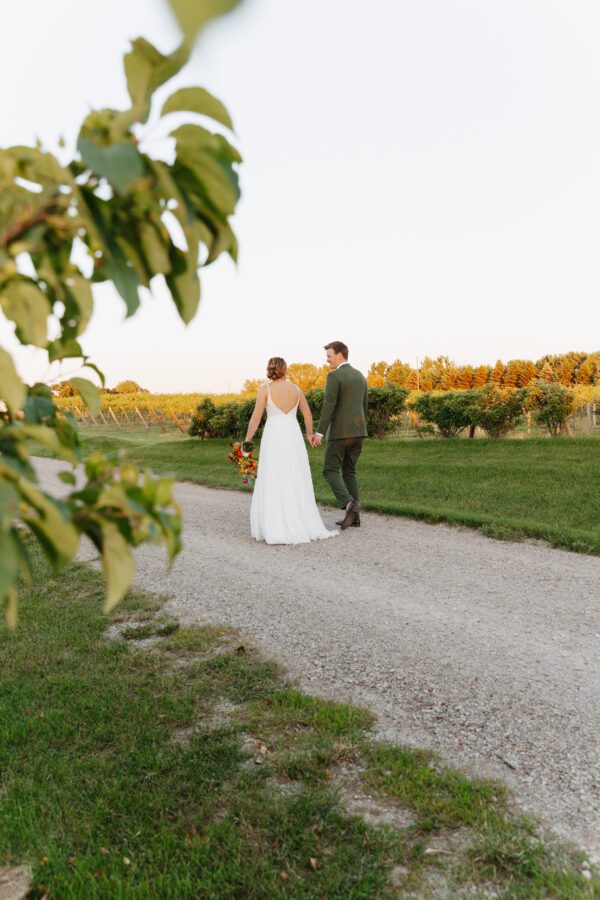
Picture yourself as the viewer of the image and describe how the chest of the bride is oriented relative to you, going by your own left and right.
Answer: facing away from the viewer

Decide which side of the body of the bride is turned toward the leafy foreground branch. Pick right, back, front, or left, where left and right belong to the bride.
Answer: back

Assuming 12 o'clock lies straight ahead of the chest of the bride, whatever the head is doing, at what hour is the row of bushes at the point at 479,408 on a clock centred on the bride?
The row of bushes is roughly at 1 o'clock from the bride.

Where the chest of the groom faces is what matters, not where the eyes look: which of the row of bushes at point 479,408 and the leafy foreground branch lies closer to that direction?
the row of bushes

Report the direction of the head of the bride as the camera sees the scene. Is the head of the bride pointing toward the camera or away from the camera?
away from the camera

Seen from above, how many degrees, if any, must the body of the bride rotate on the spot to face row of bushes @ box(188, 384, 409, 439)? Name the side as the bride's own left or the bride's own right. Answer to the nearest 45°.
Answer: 0° — they already face it

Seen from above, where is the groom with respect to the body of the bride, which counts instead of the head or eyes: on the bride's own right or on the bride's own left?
on the bride's own right

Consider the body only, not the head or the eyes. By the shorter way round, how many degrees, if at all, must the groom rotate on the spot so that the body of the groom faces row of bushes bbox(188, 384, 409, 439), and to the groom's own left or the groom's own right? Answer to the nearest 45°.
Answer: approximately 45° to the groom's own right

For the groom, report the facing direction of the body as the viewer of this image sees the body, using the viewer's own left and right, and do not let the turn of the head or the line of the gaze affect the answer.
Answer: facing away from the viewer and to the left of the viewer

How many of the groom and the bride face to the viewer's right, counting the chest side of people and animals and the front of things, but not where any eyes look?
0

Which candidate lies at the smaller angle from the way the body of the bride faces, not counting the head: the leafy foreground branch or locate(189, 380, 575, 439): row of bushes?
the row of bushes

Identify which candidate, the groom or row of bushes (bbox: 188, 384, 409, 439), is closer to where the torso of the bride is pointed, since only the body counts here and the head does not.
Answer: the row of bushes
